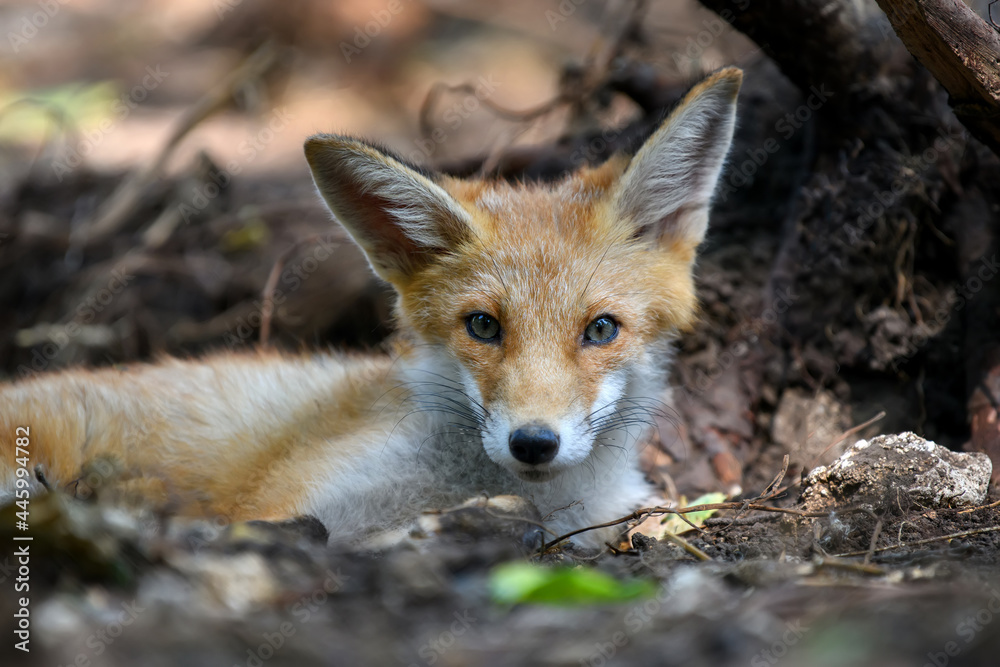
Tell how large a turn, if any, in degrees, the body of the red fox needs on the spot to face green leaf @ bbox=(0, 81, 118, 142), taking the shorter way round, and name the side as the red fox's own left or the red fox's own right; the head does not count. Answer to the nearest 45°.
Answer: approximately 180°

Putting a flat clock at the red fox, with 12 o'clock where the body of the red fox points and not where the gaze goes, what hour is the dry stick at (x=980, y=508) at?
The dry stick is roughly at 11 o'clock from the red fox.

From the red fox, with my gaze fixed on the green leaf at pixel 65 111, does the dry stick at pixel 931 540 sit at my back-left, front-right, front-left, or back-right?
back-right

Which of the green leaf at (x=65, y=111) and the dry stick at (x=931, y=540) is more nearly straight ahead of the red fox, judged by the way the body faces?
the dry stick

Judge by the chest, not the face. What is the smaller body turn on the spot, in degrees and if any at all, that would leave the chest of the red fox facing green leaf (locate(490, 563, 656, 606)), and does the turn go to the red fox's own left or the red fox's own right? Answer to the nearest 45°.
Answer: approximately 45° to the red fox's own right

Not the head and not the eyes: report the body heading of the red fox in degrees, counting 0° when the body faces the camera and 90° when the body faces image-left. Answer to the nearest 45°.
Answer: approximately 315°

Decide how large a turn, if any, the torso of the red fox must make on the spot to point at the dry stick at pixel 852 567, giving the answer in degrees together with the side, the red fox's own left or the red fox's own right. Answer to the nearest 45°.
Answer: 0° — it already faces it
